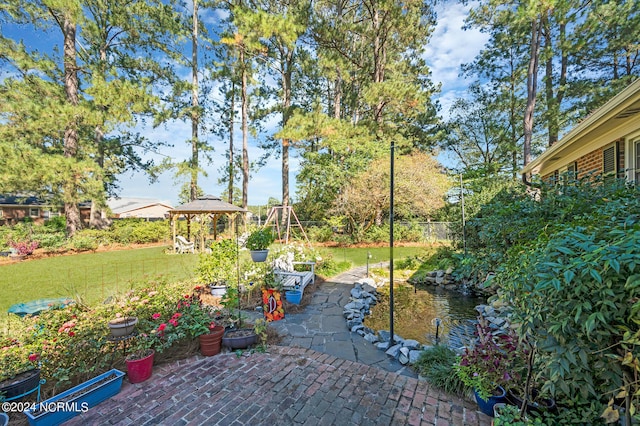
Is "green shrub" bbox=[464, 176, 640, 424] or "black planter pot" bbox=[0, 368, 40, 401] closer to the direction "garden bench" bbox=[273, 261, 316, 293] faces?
the green shrub

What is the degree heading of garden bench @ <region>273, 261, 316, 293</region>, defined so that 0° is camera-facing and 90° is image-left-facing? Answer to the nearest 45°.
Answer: approximately 315°

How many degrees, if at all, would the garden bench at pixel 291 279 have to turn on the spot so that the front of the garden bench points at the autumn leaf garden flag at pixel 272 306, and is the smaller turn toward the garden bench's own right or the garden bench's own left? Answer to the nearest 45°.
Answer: approximately 45° to the garden bench's own right

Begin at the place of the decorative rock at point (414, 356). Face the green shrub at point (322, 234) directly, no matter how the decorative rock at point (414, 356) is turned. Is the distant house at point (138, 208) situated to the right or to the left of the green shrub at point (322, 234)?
left

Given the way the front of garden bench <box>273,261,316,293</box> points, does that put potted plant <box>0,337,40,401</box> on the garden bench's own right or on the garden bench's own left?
on the garden bench's own right

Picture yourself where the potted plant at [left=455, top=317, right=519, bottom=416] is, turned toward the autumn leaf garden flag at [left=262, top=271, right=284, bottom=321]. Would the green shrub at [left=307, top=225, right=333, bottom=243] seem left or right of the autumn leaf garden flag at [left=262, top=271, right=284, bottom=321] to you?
right

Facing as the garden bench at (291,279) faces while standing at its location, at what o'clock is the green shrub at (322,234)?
The green shrub is roughly at 8 o'clock from the garden bench.

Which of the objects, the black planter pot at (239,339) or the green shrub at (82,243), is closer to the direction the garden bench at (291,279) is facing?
the black planter pot

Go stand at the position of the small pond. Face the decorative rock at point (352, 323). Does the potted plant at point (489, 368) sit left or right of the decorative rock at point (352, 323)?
left

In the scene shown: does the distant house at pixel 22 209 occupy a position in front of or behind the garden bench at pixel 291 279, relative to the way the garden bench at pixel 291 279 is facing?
behind

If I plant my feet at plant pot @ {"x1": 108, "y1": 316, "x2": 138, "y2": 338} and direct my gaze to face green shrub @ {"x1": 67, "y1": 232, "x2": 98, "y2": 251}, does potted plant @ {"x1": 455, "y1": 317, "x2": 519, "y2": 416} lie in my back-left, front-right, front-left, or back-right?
back-right

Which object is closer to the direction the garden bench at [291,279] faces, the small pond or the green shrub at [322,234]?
the small pond

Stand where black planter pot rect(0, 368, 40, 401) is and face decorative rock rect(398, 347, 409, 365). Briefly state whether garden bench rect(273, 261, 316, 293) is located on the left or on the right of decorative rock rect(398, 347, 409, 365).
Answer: left
